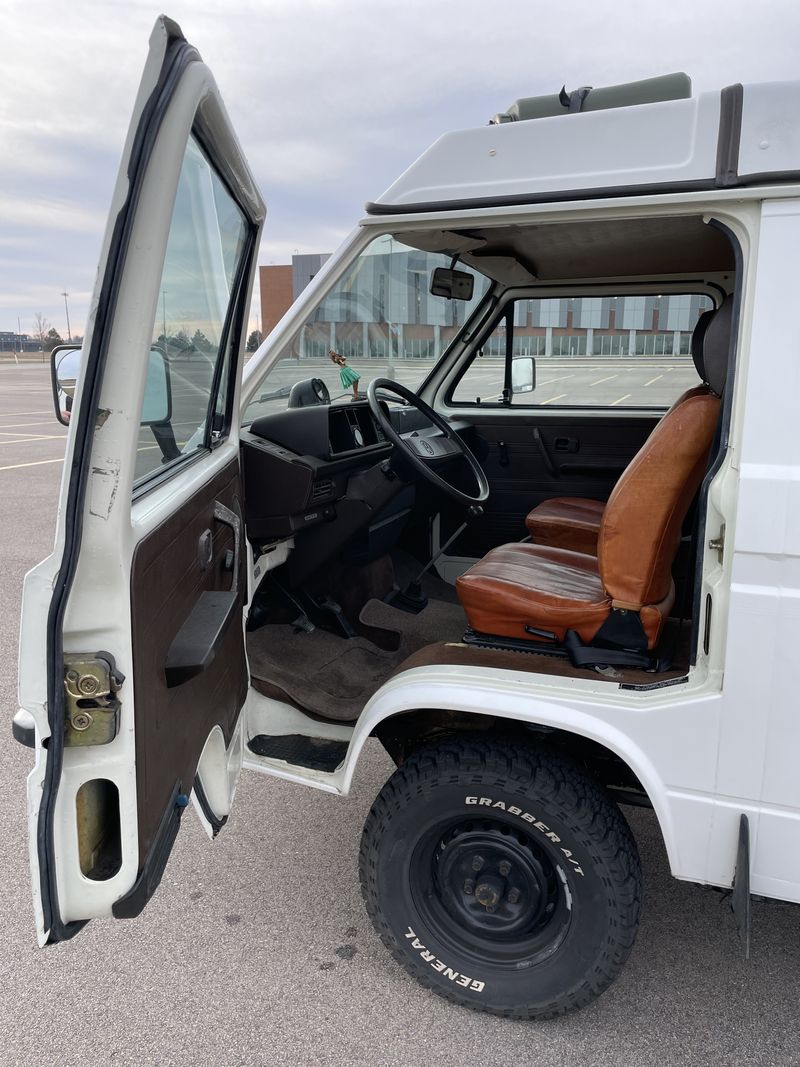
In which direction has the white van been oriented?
to the viewer's left
